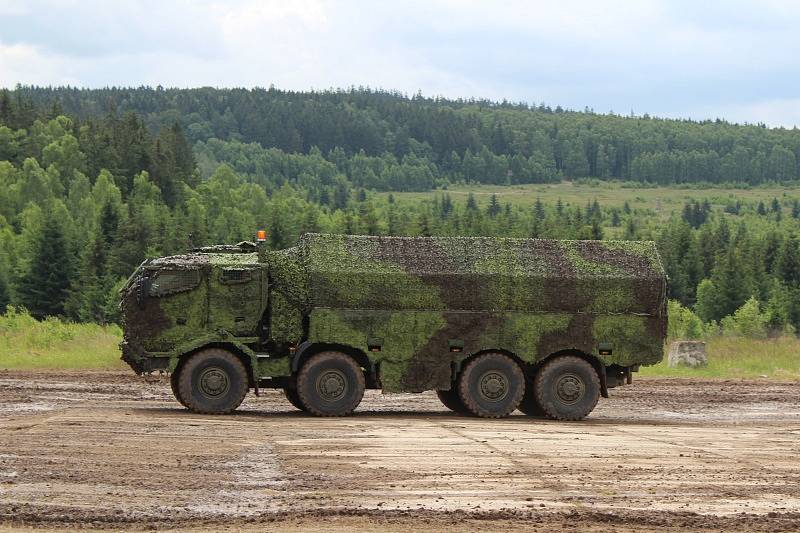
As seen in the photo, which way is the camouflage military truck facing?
to the viewer's left

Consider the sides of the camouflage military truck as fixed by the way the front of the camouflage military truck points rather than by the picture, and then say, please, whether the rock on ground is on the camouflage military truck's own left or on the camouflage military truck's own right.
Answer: on the camouflage military truck's own right
